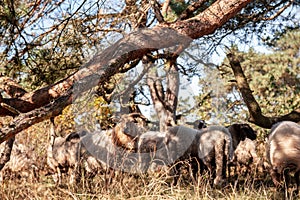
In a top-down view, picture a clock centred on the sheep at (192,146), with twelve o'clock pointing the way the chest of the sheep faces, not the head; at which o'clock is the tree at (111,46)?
The tree is roughly at 8 o'clock from the sheep.
